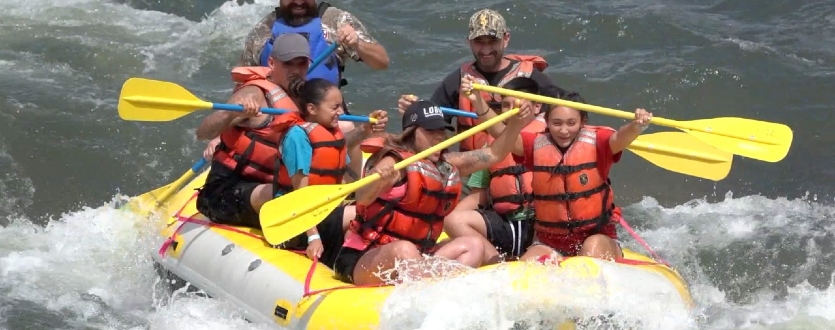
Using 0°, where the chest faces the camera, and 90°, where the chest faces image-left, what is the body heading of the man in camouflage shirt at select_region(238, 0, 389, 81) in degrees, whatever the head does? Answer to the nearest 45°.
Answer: approximately 0°

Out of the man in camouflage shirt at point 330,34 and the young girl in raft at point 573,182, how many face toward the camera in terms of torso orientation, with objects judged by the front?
2

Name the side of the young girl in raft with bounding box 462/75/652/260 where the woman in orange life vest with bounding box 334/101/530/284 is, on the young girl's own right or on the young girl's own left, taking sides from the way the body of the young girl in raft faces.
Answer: on the young girl's own right

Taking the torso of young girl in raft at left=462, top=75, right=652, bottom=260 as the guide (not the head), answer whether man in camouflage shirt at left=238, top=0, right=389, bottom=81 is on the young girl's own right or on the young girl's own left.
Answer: on the young girl's own right

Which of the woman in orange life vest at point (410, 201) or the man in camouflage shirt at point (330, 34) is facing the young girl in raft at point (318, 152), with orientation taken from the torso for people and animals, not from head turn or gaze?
the man in camouflage shirt

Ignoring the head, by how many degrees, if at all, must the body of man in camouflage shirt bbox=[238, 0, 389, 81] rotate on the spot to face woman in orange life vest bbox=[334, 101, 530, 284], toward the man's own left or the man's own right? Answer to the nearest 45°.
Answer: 0° — they already face them
